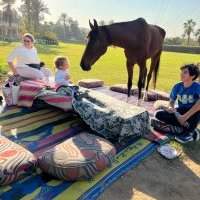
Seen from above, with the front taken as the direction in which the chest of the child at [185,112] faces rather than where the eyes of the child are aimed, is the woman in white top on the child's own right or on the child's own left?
on the child's own right

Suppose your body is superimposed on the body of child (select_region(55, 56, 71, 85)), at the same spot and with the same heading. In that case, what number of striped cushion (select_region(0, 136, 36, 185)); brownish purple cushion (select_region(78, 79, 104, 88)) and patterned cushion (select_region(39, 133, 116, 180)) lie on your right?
2

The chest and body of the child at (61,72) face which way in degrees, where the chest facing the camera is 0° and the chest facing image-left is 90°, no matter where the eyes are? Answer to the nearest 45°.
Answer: approximately 270°

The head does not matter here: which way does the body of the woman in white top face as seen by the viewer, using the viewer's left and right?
facing the viewer and to the right of the viewer

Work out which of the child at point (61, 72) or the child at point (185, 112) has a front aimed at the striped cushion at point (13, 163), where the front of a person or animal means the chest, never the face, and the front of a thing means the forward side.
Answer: the child at point (185, 112)

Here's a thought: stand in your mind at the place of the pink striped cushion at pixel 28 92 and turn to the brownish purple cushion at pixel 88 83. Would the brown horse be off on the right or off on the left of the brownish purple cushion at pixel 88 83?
right

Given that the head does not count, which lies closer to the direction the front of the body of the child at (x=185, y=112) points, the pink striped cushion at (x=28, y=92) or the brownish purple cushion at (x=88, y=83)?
the pink striped cushion

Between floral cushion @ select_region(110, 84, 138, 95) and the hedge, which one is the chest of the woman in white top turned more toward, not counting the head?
the floral cushion

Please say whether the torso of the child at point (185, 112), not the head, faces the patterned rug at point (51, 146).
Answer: yes

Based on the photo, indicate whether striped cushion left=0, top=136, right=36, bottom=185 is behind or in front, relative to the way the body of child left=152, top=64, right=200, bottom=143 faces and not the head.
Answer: in front
